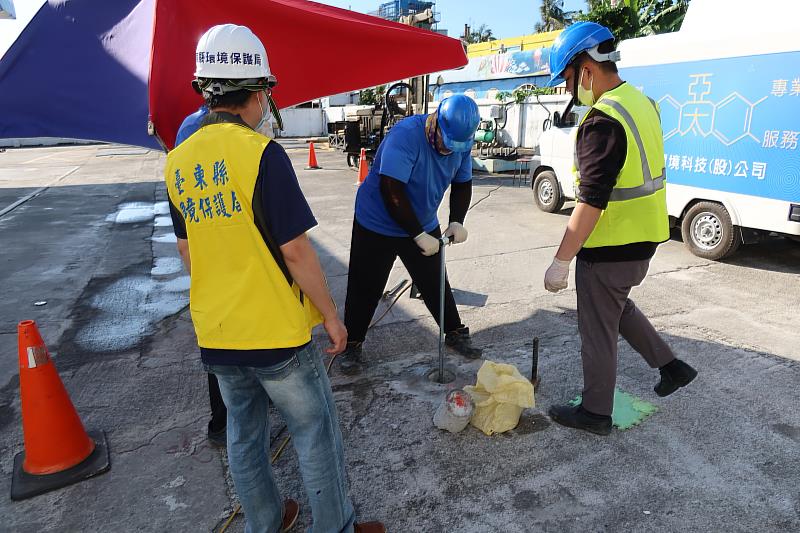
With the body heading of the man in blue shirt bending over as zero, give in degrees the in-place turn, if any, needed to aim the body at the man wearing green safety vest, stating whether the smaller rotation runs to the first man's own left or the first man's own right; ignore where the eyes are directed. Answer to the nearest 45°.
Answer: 0° — they already face them

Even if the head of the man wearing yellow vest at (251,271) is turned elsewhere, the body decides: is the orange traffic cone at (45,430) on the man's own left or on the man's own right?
on the man's own left

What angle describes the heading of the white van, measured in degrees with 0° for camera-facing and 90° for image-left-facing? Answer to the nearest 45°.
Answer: approximately 135°

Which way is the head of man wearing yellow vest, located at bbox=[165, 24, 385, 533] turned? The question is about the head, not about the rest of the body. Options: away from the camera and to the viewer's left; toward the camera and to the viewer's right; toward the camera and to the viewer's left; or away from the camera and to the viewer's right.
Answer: away from the camera and to the viewer's right

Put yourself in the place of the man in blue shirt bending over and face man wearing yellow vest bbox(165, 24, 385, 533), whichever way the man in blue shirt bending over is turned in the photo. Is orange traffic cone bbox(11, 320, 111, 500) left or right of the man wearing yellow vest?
right

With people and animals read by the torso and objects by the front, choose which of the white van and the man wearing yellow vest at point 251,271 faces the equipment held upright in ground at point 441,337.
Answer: the man wearing yellow vest

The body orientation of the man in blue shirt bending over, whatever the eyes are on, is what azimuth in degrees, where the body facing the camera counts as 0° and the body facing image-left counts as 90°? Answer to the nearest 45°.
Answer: approximately 315°

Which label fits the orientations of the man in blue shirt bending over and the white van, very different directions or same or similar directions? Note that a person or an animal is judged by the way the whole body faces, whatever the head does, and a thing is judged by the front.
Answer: very different directions

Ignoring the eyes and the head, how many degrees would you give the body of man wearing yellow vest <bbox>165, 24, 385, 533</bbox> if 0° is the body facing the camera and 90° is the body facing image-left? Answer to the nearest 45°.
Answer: approximately 225°
